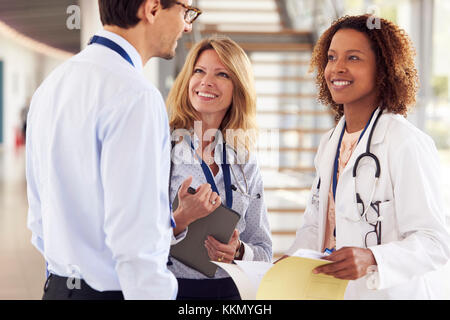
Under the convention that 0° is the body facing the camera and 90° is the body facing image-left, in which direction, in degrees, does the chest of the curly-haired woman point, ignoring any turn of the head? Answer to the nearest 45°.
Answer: approximately 45°

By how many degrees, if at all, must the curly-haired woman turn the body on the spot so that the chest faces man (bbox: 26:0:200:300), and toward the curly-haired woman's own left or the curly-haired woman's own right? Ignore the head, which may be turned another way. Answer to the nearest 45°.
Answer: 0° — they already face them

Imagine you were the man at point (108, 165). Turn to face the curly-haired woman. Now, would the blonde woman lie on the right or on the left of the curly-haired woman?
left

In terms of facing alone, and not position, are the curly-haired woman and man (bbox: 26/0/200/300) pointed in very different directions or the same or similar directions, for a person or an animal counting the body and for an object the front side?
very different directions

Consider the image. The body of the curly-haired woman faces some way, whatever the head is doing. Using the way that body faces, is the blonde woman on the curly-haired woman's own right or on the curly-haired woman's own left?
on the curly-haired woman's own right

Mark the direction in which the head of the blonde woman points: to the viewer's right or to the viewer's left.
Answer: to the viewer's left

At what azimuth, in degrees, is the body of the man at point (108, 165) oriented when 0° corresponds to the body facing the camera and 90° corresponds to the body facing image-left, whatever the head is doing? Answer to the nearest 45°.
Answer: approximately 225°

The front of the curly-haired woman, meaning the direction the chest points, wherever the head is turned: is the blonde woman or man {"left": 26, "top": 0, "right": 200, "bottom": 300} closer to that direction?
the man

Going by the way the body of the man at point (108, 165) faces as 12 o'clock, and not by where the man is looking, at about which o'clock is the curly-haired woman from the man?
The curly-haired woman is roughly at 1 o'clock from the man.
